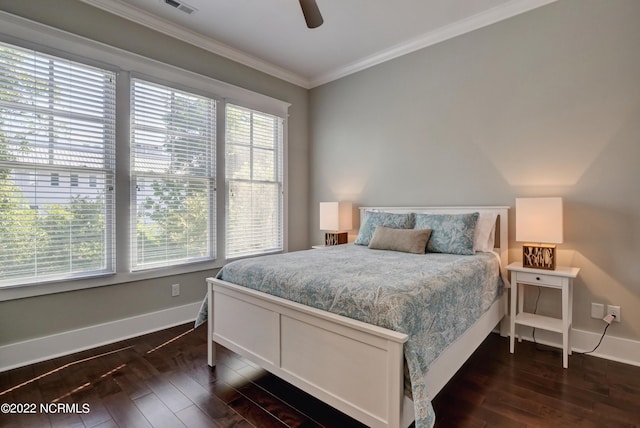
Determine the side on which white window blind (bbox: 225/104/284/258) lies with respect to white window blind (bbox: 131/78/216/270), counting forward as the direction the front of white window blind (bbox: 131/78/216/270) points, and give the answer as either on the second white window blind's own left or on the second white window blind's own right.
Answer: on the second white window blind's own left

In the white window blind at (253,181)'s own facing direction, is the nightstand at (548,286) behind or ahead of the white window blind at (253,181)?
ahead

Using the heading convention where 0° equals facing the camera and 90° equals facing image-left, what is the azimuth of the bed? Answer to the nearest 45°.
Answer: approximately 45°

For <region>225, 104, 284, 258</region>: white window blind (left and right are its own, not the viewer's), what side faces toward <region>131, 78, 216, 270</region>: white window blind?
right

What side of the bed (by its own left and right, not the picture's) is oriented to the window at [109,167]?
right

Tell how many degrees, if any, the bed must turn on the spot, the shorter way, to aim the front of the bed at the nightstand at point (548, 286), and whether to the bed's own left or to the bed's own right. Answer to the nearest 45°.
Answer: approximately 180°

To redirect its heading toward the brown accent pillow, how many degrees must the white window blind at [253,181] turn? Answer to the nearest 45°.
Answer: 0° — it already faces it

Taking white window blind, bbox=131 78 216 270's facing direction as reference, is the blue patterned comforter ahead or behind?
ahead

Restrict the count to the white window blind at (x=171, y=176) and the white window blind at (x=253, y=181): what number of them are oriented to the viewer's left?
0

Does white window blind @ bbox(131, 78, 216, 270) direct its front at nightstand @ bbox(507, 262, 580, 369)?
yes

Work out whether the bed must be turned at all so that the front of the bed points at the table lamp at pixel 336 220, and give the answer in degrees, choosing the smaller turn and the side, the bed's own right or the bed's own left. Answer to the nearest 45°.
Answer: approximately 135° to the bed's own right
